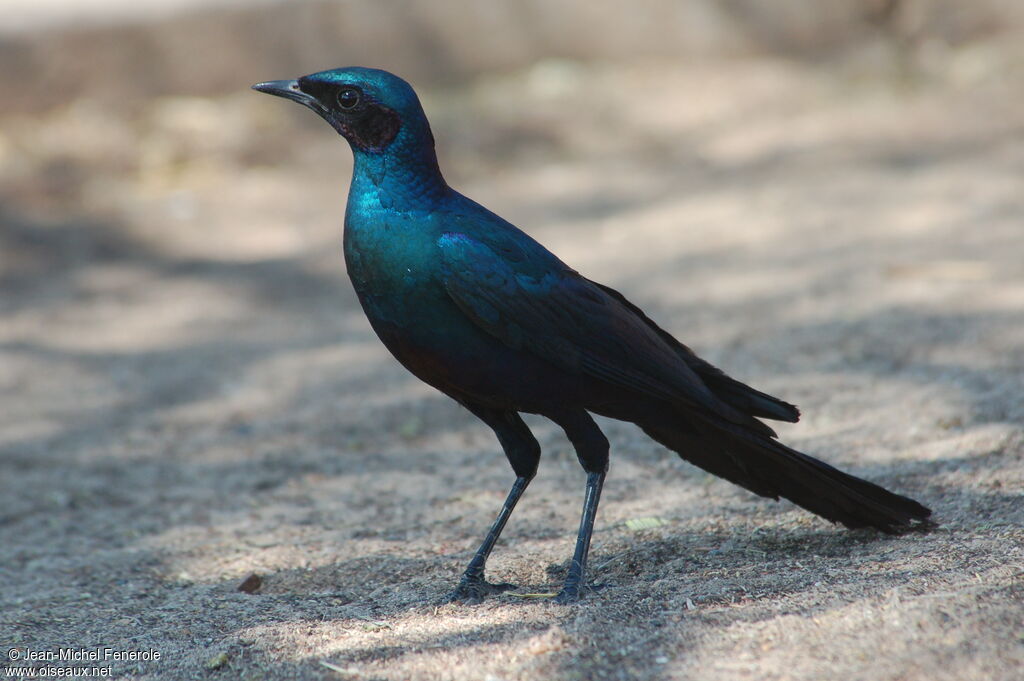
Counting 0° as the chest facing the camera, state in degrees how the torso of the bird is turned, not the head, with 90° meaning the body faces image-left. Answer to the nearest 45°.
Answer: approximately 90°
